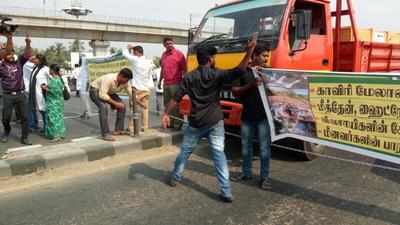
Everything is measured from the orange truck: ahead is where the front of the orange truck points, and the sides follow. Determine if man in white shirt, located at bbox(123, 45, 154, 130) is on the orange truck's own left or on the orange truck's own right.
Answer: on the orange truck's own right

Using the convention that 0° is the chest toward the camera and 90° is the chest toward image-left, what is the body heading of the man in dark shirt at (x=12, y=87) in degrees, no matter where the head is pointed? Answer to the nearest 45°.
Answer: approximately 0°

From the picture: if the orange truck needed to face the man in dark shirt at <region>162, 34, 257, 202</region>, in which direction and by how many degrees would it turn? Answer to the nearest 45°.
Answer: approximately 45° to its left

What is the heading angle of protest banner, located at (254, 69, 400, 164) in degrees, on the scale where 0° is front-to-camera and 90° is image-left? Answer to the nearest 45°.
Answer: approximately 45°

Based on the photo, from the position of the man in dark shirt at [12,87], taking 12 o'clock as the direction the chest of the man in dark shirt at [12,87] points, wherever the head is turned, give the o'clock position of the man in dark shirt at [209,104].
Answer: the man in dark shirt at [209,104] is roughly at 11 o'clock from the man in dark shirt at [12,87].

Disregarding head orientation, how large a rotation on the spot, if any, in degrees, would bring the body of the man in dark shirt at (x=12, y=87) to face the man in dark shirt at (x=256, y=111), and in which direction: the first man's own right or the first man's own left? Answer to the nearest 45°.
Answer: approximately 45° to the first man's own left

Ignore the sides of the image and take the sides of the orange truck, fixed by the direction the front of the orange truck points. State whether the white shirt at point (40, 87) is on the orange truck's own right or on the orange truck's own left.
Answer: on the orange truck's own right

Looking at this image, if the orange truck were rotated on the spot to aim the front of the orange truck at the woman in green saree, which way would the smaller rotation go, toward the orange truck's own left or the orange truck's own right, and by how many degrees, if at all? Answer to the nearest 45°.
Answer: approximately 45° to the orange truck's own right

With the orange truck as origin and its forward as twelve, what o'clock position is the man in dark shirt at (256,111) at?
The man in dark shirt is roughly at 11 o'clock from the orange truck.

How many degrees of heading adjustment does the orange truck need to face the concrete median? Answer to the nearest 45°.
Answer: approximately 45° to its right

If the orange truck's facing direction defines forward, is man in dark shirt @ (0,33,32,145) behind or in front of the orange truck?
in front

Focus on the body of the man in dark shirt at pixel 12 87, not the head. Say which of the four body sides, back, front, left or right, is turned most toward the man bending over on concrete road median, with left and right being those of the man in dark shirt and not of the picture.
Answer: left

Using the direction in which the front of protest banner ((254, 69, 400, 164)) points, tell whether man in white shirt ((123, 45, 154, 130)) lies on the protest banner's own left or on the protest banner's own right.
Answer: on the protest banner's own right
